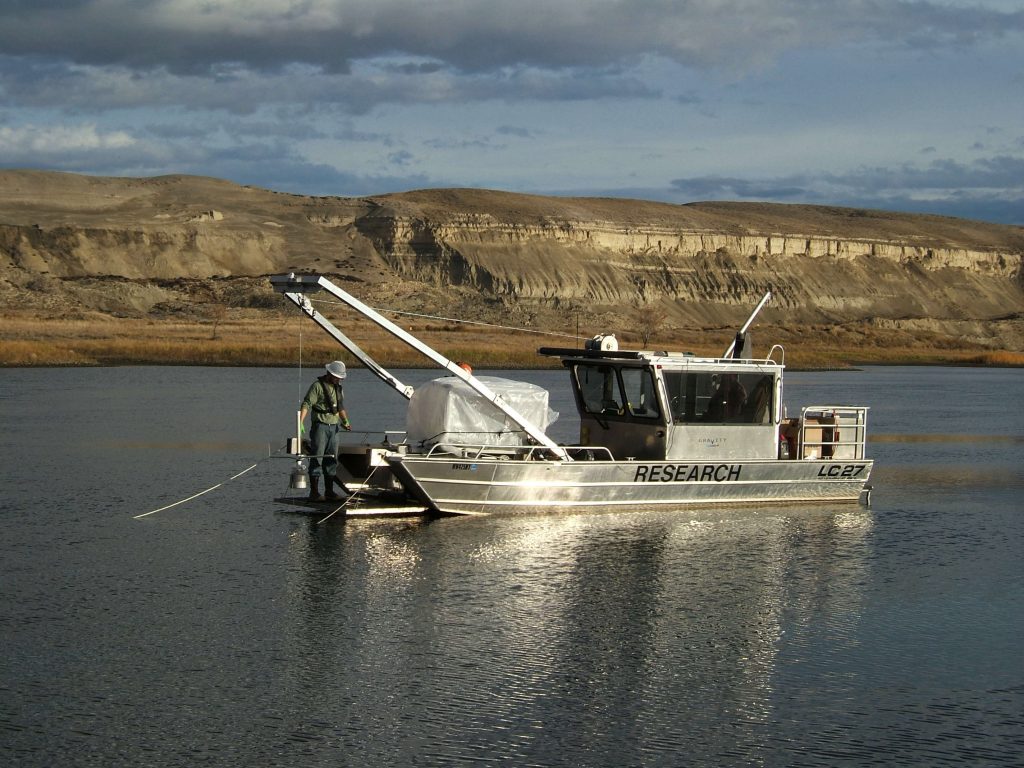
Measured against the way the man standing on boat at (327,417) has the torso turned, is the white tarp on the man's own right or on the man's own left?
on the man's own left

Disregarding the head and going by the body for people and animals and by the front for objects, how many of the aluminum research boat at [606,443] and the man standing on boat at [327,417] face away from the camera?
0

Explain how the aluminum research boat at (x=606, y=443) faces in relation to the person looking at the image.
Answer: facing the viewer and to the left of the viewer
